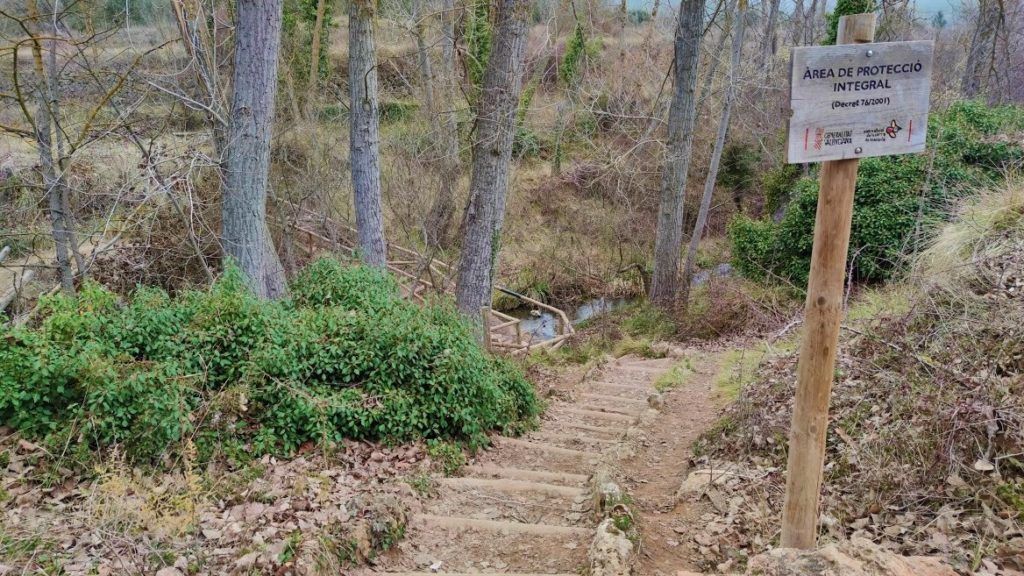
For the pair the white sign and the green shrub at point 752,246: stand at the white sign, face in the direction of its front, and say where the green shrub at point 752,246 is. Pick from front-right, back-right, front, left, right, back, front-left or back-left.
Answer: back

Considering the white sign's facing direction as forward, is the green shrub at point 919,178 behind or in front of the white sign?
behind

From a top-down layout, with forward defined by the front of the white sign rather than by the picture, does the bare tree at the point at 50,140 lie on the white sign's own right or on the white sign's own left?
on the white sign's own right

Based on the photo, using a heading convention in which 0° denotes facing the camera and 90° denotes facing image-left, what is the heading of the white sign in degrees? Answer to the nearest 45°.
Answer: approximately 0°

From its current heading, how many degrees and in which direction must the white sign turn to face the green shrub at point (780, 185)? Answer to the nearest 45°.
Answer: approximately 180°

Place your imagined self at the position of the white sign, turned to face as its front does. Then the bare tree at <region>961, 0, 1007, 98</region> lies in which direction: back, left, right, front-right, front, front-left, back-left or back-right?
back
